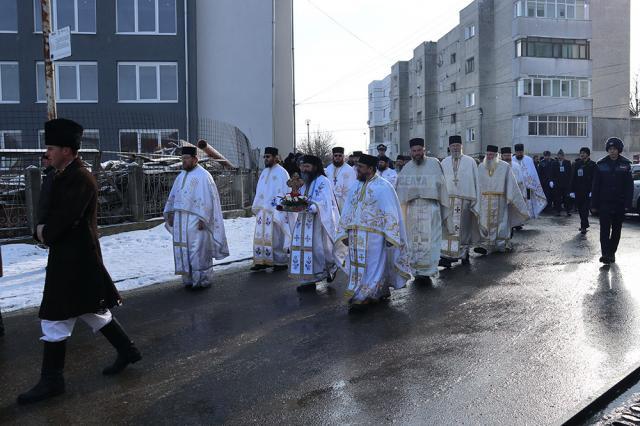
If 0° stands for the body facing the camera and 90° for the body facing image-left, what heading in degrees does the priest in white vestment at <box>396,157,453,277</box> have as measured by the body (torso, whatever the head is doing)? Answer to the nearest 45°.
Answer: approximately 45°

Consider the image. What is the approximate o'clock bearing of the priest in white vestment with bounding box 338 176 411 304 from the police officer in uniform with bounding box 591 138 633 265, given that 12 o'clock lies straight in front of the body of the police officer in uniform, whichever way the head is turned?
The priest in white vestment is roughly at 1 o'clock from the police officer in uniform.

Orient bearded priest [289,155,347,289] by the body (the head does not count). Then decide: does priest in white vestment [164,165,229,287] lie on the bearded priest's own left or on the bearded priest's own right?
on the bearded priest's own right

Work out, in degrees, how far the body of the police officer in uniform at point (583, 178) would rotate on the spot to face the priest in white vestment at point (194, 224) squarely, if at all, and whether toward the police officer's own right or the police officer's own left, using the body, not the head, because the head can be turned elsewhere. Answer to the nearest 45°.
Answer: approximately 45° to the police officer's own right

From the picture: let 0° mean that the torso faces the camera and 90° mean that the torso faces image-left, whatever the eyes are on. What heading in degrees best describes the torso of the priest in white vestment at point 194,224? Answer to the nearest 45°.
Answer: approximately 45°

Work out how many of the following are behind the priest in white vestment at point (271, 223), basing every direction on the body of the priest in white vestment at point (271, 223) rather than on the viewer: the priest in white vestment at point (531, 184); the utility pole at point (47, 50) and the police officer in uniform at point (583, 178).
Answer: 2

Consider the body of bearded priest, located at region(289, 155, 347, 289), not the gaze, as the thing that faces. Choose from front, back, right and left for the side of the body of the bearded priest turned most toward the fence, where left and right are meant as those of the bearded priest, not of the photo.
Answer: right

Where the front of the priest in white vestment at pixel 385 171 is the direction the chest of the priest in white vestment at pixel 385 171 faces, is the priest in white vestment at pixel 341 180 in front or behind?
in front

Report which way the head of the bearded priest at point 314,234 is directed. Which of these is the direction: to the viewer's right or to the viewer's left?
to the viewer's left

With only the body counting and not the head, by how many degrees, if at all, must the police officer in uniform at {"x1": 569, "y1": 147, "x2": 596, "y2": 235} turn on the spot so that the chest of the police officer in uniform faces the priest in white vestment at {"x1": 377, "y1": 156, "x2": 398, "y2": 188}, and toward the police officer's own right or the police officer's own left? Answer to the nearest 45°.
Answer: approximately 45° to the police officer's own right

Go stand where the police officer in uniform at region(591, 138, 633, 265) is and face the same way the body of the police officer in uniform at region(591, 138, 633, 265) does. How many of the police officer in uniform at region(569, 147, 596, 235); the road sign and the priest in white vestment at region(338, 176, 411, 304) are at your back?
1

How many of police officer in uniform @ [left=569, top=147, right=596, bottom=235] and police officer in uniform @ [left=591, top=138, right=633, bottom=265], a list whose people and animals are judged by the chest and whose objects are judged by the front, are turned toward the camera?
2

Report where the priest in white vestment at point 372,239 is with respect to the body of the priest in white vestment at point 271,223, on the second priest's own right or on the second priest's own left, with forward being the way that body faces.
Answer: on the second priest's own left

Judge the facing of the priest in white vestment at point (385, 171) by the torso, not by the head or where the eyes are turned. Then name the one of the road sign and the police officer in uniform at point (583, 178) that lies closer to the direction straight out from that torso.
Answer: the road sign
